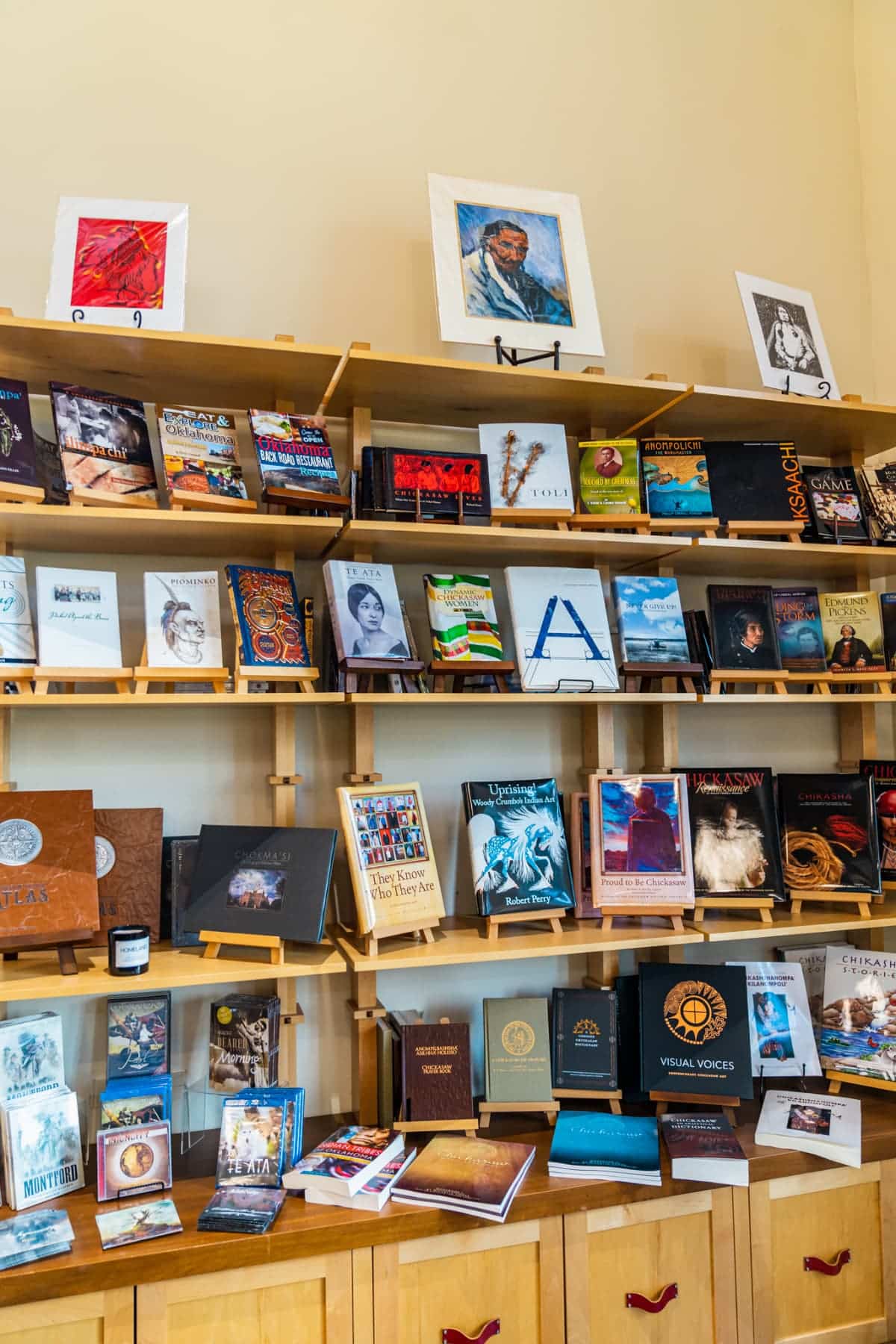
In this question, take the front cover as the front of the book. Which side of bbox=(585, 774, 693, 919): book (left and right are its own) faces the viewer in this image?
front

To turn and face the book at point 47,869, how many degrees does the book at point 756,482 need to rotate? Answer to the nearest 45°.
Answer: approximately 45° to its right

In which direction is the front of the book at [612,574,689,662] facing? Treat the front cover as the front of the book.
toward the camera

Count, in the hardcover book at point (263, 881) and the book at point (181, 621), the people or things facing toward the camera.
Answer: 2

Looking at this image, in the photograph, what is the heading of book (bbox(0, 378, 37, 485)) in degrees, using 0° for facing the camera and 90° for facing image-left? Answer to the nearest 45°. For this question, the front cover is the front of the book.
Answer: approximately 0°

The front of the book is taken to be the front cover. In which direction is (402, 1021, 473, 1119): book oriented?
toward the camera

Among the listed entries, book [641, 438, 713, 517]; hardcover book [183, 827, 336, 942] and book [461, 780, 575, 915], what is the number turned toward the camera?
3
